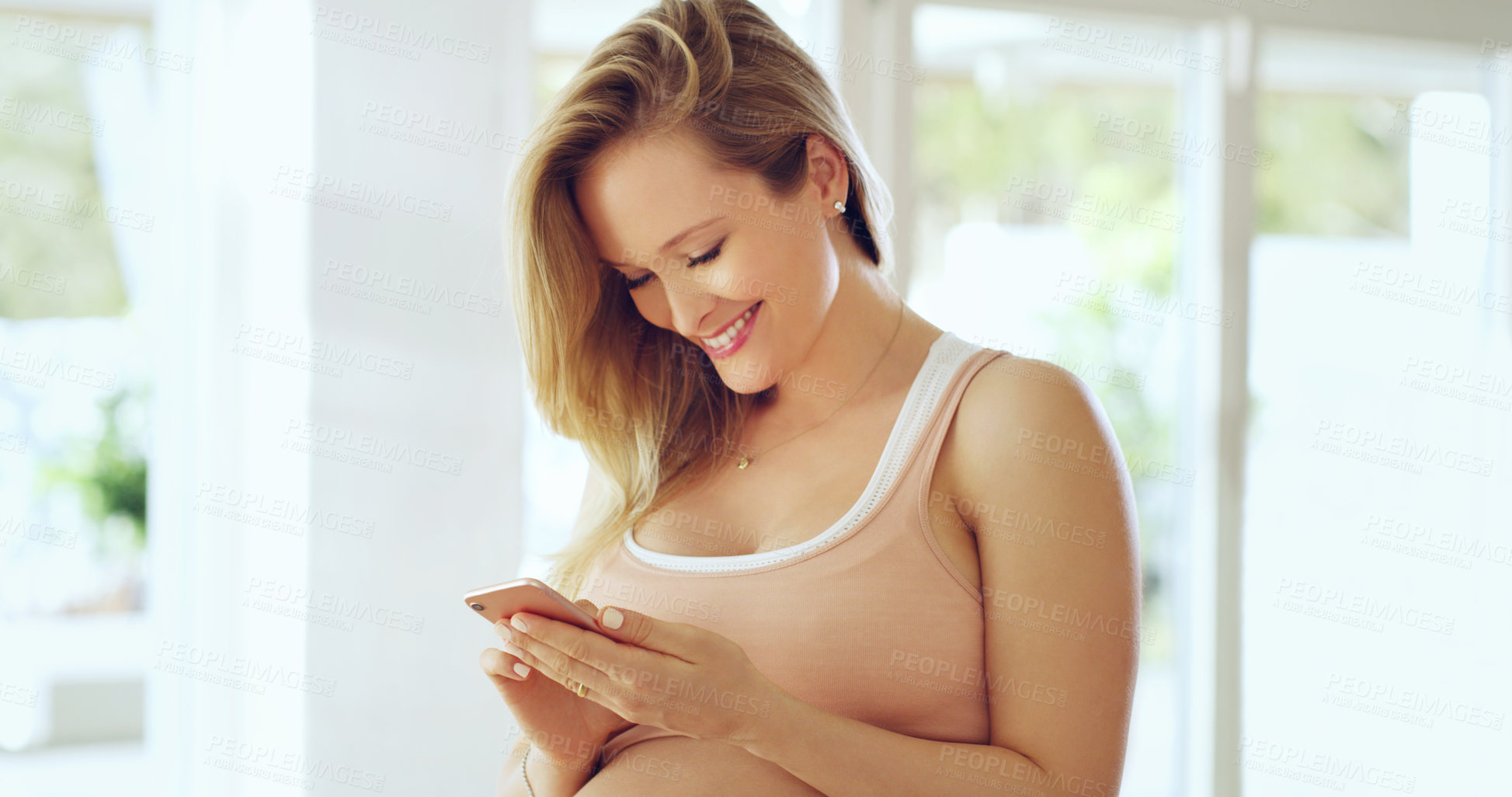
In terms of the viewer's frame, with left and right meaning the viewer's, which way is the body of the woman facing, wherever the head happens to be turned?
facing the viewer and to the left of the viewer

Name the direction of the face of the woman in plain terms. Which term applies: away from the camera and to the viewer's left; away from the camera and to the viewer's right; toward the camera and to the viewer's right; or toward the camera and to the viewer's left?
toward the camera and to the viewer's left

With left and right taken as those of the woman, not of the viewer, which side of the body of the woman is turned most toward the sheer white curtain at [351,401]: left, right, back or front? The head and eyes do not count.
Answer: right

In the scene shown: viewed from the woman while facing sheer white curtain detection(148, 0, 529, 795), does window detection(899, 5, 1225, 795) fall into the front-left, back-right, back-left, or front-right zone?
front-right
